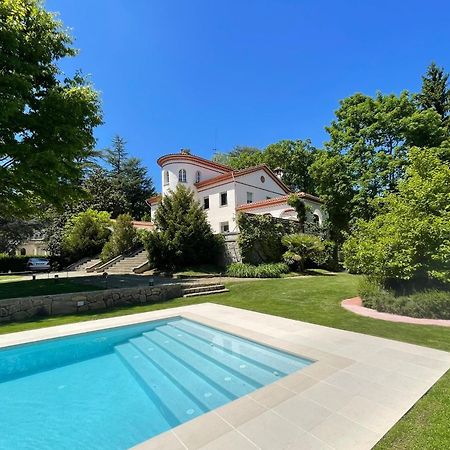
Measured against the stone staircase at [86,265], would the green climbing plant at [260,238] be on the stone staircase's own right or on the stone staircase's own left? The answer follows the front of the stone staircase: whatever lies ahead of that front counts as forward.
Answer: on the stone staircase's own left

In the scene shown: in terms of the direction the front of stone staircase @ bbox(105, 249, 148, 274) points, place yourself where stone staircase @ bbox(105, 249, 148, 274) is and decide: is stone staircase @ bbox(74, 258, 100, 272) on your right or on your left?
on your right

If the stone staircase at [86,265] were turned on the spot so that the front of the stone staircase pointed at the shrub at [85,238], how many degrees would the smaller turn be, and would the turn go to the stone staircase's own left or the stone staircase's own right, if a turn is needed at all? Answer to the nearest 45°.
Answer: approximately 135° to the stone staircase's own right

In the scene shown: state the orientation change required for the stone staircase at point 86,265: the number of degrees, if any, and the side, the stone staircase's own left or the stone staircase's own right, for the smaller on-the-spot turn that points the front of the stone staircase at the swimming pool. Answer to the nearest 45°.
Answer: approximately 45° to the stone staircase's own left

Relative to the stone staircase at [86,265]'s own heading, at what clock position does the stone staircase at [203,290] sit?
the stone staircase at [203,290] is roughly at 10 o'clock from the stone staircase at [86,265].

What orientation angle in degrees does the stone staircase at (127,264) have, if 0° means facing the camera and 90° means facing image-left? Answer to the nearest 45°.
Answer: approximately 45°

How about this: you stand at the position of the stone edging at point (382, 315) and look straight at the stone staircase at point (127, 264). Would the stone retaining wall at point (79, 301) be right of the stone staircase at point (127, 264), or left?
left

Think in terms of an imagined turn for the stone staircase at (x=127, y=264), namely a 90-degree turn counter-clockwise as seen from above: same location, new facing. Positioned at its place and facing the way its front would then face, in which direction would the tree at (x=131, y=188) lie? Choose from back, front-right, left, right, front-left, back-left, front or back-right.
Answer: back-left

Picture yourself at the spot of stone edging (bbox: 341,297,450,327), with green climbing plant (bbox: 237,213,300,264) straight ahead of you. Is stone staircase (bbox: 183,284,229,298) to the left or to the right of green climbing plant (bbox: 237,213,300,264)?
left

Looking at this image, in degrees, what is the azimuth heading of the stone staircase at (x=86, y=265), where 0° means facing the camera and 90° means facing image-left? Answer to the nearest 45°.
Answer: approximately 45°

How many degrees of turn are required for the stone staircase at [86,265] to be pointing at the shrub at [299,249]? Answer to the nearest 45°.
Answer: approximately 90° to its left

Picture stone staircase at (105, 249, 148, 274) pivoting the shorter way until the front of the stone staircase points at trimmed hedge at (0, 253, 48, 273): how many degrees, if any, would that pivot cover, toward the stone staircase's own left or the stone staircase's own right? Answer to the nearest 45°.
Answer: approximately 90° to the stone staircase's own right
